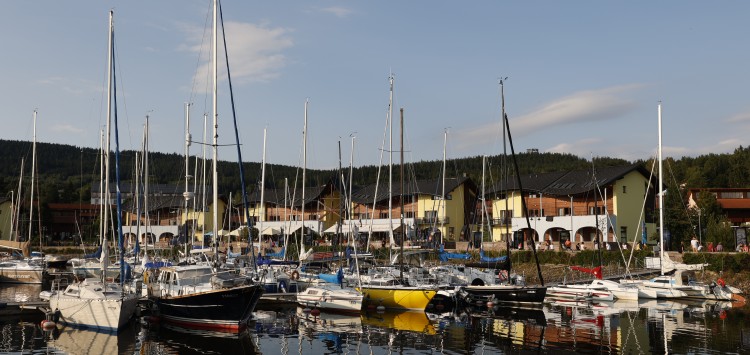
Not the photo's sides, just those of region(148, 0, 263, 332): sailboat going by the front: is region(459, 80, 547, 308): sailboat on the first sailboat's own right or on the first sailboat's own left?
on the first sailboat's own left

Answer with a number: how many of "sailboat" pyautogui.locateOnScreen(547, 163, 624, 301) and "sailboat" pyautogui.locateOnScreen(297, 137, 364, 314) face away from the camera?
0

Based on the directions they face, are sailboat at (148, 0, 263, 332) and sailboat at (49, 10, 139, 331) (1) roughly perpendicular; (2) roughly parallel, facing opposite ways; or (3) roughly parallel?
roughly parallel

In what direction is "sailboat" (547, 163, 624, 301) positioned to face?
to the viewer's right

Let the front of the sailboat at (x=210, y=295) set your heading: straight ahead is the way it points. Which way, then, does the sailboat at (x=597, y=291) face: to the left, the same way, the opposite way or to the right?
the same way

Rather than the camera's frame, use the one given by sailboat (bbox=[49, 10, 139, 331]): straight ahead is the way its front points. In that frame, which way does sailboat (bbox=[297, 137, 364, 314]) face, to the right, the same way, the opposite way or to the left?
the same way

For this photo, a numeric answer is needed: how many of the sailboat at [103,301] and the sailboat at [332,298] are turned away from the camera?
0

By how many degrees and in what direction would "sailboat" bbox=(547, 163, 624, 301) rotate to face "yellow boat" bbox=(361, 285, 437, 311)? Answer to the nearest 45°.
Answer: approximately 135° to its right

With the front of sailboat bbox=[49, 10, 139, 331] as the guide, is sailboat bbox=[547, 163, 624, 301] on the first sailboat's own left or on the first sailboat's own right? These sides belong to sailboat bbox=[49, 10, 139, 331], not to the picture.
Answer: on the first sailboat's own left

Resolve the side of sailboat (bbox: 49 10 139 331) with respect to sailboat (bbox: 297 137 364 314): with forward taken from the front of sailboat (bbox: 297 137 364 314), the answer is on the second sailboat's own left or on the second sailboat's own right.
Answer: on the second sailboat's own right
